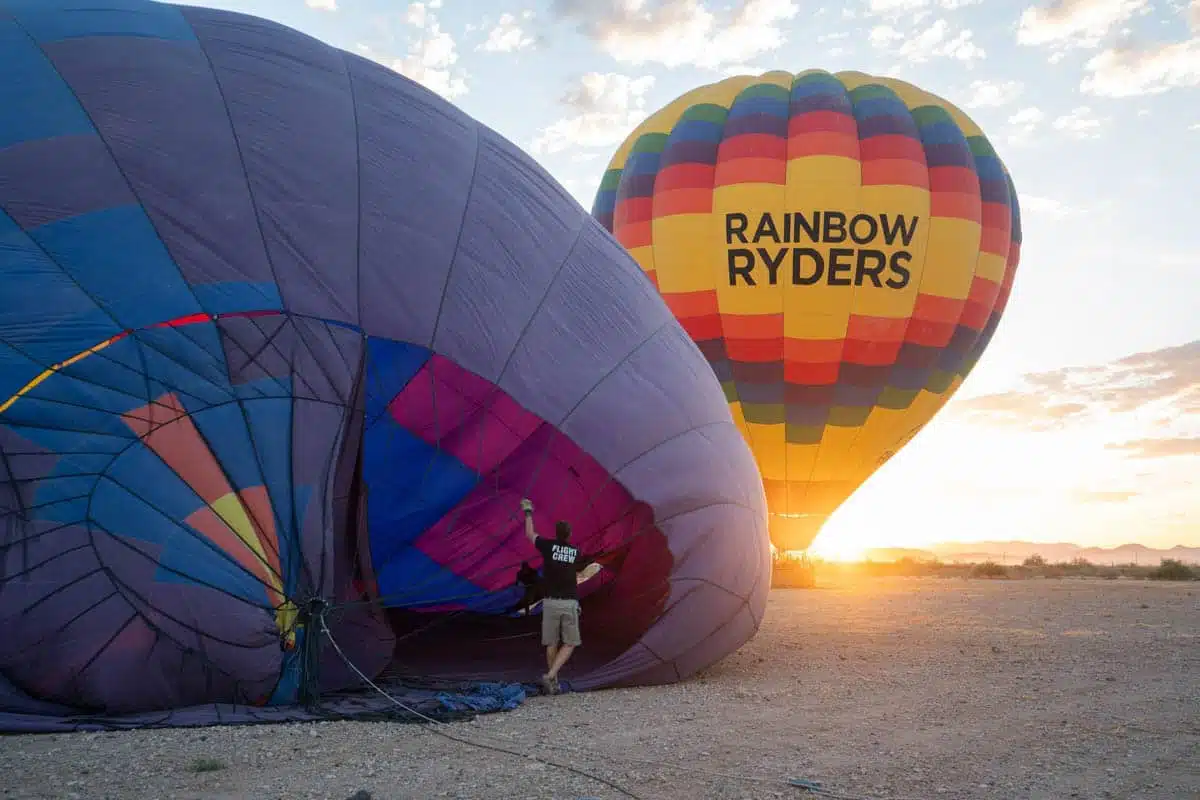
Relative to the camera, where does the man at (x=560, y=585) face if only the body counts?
away from the camera

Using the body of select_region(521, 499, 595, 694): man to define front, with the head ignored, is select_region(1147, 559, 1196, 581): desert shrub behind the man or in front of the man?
in front

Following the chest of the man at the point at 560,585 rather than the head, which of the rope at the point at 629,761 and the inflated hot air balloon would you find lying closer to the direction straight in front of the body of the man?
the inflated hot air balloon

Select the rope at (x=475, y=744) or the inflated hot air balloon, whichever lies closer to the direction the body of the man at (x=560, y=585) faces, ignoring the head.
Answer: the inflated hot air balloon

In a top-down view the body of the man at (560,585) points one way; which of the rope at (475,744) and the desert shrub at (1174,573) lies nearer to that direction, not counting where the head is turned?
the desert shrub

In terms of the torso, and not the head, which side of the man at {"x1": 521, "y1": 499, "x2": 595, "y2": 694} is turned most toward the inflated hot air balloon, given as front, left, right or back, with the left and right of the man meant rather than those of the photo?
front

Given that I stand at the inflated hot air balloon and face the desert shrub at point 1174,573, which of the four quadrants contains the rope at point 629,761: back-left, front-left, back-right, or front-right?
back-right

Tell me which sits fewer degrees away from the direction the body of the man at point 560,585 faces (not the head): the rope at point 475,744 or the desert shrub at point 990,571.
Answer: the desert shrub

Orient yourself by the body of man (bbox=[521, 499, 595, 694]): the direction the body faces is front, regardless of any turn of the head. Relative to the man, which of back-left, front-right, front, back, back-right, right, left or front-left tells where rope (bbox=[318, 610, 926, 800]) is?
back

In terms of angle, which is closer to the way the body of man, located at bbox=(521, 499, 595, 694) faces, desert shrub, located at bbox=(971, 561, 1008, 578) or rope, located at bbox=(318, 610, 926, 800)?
the desert shrub

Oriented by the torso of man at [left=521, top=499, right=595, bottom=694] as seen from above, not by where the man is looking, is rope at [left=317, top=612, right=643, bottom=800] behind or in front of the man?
behind

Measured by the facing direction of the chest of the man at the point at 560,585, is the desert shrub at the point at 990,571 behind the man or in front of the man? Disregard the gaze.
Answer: in front
